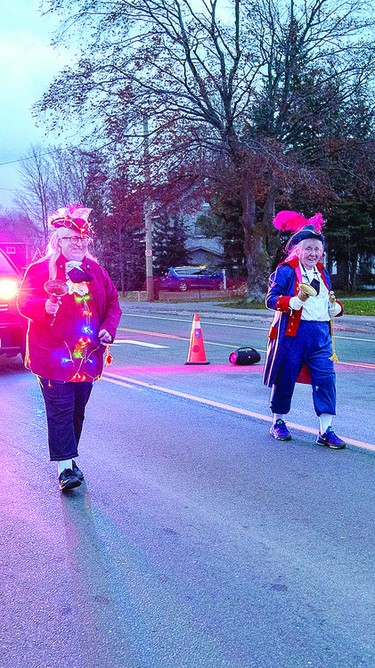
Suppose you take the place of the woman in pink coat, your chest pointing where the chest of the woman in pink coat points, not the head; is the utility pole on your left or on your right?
on your left

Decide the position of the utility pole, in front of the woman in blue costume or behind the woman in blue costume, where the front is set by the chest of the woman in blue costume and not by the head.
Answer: behind

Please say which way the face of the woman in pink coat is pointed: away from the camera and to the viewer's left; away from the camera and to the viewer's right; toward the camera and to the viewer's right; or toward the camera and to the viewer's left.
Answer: toward the camera and to the viewer's right

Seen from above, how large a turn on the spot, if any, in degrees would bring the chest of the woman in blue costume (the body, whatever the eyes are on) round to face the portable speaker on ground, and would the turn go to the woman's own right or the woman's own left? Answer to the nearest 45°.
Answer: approximately 135° to the woman's own left

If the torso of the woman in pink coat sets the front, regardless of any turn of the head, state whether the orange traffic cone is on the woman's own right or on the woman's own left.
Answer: on the woman's own left

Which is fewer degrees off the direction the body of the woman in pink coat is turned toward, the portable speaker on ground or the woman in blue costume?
the woman in blue costume

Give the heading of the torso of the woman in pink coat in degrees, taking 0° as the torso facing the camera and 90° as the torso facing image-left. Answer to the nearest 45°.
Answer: approximately 315°

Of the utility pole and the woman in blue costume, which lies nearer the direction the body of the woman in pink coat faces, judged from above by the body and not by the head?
the woman in blue costume

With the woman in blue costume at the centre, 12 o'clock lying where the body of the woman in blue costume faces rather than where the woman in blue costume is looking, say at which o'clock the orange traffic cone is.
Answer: The orange traffic cone is roughly at 7 o'clock from the woman in blue costume.

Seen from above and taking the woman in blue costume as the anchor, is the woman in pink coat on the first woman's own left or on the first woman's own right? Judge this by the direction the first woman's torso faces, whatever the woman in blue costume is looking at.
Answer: on the first woman's own right

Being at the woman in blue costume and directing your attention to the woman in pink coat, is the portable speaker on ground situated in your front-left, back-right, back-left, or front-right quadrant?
back-right
